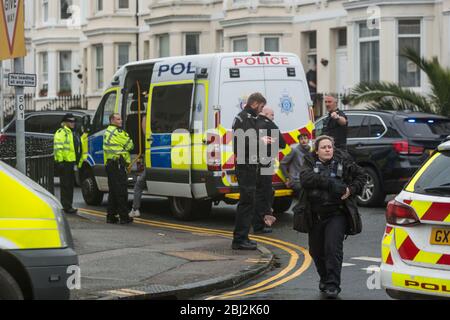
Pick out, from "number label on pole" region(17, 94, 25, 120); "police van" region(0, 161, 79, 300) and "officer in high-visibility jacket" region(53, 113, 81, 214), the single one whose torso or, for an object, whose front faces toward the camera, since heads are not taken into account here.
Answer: the number label on pole

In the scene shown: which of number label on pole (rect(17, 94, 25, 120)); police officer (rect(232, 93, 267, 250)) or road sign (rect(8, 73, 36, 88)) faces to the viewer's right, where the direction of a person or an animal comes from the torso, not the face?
the police officer

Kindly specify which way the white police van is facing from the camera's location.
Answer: facing away from the viewer and to the left of the viewer

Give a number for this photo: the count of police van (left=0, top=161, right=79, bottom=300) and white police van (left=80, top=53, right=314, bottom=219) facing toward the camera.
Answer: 0

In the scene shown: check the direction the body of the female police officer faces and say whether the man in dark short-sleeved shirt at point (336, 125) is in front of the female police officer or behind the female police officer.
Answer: behind

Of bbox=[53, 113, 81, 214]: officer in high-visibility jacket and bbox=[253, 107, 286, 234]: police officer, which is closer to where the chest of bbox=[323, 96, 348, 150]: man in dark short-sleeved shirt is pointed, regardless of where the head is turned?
the police officer

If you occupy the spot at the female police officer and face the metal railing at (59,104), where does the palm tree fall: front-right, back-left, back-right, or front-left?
front-right

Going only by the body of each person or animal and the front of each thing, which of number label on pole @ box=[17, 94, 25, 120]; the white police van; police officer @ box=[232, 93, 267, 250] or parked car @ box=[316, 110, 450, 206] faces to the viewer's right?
the police officer

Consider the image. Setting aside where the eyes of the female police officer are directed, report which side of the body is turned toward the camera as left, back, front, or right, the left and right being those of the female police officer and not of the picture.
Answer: front

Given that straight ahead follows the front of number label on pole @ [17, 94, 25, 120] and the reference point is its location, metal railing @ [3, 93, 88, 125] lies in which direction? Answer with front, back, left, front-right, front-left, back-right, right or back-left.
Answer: back

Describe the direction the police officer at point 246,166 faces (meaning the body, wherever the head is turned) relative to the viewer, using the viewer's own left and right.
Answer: facing to the right of the viewer

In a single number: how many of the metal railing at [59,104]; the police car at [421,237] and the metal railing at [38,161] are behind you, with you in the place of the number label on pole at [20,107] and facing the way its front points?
2

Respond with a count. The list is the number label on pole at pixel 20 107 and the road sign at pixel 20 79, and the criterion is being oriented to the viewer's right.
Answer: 0

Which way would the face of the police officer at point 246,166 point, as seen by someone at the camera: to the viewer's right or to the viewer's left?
to the viewer's right
